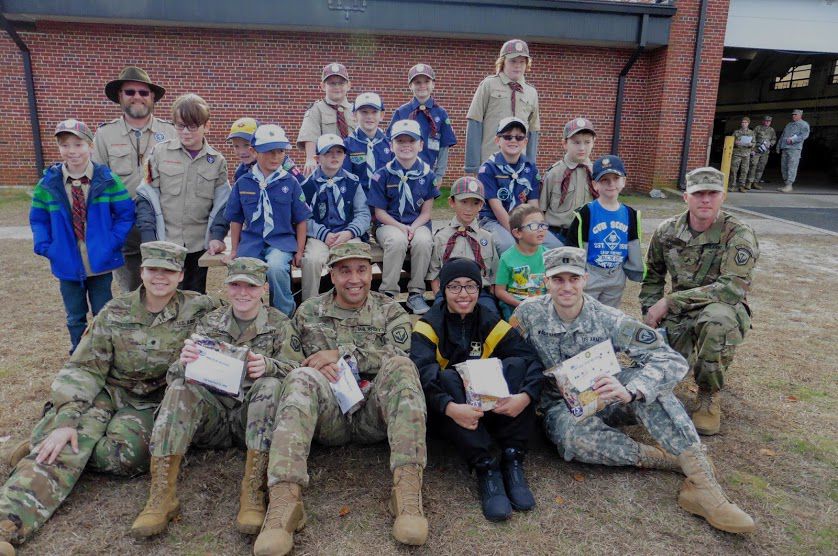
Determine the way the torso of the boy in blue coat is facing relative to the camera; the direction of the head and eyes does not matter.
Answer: toward the camera

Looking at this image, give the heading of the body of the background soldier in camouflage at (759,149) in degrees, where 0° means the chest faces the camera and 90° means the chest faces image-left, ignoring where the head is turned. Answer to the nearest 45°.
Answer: approximately 0°

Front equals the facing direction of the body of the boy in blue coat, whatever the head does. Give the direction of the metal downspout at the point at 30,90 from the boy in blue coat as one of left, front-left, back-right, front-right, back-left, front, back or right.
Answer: back

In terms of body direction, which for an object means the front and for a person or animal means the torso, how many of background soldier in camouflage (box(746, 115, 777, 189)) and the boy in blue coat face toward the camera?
2

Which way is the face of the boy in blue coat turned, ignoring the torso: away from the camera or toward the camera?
toward the camera

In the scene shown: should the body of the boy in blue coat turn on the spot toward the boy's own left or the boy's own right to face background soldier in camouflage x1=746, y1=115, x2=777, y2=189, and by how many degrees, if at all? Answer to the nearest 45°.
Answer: approximately 90° to the boy's own left

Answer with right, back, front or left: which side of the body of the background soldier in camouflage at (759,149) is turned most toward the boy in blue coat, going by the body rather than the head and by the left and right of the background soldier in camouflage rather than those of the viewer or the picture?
front

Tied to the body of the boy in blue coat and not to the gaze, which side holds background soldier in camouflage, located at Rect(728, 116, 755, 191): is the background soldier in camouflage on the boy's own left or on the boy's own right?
on the boy's own left

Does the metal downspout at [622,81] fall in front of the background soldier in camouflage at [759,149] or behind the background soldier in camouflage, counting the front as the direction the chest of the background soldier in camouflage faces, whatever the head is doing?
in front
